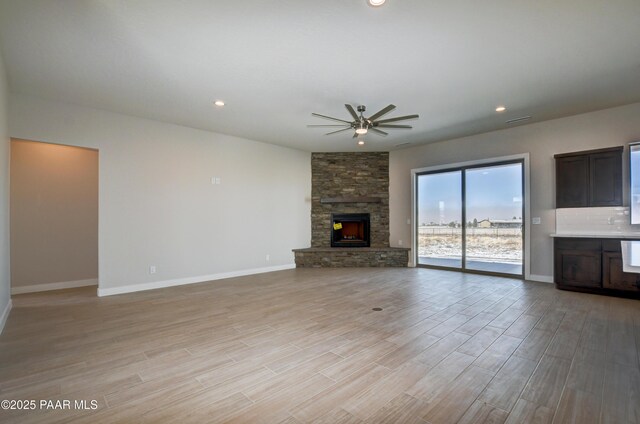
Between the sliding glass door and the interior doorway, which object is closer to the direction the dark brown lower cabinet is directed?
the interior doorway

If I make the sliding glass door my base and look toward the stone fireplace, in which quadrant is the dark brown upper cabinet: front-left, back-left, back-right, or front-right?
back-left

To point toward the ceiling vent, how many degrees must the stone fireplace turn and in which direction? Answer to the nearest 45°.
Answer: approximately 45° to its left

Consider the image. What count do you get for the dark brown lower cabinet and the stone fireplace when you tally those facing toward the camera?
2

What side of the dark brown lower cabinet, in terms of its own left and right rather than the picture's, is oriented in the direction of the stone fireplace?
right

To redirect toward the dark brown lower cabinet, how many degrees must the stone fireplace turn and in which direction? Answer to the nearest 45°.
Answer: approximately 45° to its left

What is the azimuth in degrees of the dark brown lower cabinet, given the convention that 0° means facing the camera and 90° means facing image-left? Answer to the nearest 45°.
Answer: approximately 0°
